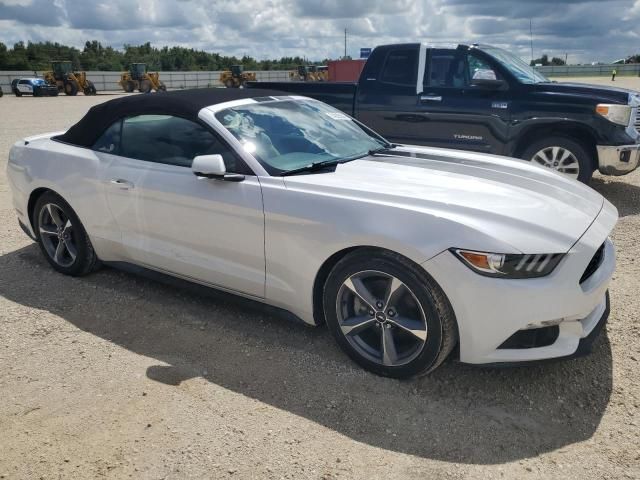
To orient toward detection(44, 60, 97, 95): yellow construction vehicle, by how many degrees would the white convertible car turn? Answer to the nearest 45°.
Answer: approximately 180°

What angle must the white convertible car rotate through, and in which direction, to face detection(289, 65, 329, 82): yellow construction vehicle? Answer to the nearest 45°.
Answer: approximately 135° to its left

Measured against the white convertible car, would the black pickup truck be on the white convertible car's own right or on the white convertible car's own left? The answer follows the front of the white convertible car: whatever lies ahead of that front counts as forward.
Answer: on the white convertible car's own left

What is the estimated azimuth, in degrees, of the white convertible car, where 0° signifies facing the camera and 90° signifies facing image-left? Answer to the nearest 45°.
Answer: approximately 315°
